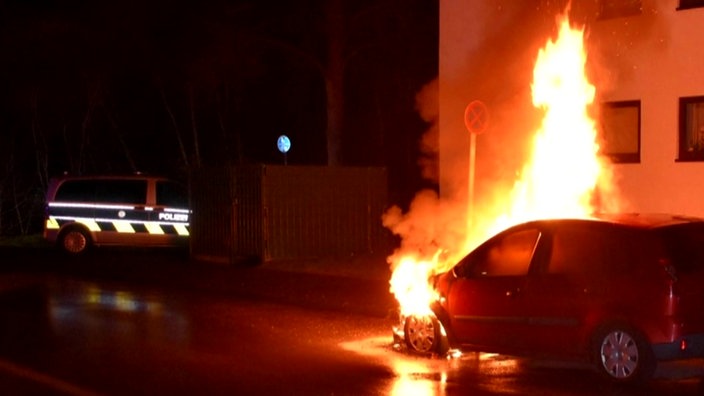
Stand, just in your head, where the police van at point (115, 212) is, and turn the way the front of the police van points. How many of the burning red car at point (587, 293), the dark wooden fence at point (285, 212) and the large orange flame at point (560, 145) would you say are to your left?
0

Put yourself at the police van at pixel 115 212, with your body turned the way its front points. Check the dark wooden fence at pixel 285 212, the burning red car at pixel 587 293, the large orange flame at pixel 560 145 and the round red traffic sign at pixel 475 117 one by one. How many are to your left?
0

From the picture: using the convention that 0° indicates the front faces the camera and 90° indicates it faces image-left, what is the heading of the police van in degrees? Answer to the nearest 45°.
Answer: approximately 270°

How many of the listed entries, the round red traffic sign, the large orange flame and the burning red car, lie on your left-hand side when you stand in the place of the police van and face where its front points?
0

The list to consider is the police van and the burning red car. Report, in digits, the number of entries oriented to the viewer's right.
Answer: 1

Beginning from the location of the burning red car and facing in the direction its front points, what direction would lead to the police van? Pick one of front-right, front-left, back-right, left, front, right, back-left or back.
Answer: front

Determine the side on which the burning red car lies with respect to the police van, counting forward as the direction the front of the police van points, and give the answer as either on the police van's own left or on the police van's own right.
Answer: on the police van's own right

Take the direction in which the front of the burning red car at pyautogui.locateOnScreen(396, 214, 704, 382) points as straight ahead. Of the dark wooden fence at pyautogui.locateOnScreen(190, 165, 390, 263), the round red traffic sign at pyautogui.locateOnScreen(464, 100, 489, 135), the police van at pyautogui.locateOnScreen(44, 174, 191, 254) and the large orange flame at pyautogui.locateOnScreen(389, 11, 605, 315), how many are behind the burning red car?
0

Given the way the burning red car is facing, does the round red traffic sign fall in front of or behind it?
in front

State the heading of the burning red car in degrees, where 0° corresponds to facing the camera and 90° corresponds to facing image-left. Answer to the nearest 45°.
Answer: approximately 135°

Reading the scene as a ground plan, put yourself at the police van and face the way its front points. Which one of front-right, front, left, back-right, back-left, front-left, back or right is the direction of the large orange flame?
front-right

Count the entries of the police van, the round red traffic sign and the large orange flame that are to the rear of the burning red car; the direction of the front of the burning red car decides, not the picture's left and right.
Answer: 0
